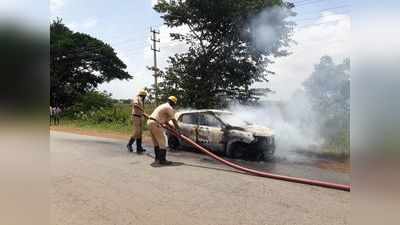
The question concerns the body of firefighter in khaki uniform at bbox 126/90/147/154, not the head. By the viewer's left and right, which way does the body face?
facing to the right of the viewer

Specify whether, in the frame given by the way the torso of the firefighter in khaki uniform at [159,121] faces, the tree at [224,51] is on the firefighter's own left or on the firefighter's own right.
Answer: on the firefighter's own left

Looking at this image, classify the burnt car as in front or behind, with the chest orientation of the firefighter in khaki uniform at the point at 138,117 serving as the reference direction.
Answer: in front

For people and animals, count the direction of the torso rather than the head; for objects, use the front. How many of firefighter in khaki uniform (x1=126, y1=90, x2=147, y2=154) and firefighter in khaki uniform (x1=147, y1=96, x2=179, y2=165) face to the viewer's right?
2

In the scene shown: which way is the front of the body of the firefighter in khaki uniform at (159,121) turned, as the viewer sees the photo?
to the viewer's right

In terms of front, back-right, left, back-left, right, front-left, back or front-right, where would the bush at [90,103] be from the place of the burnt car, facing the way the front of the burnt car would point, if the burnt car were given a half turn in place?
front

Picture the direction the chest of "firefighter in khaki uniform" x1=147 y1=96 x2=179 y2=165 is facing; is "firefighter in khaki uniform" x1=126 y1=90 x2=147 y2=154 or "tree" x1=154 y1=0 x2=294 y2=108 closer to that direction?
the tree

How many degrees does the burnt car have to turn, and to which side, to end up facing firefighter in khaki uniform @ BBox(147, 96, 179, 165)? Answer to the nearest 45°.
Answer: approximately 90° to its right

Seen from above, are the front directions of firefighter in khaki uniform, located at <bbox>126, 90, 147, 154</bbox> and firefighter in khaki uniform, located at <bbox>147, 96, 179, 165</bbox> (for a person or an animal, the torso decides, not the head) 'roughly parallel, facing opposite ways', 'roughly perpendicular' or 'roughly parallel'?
roughly parallel
